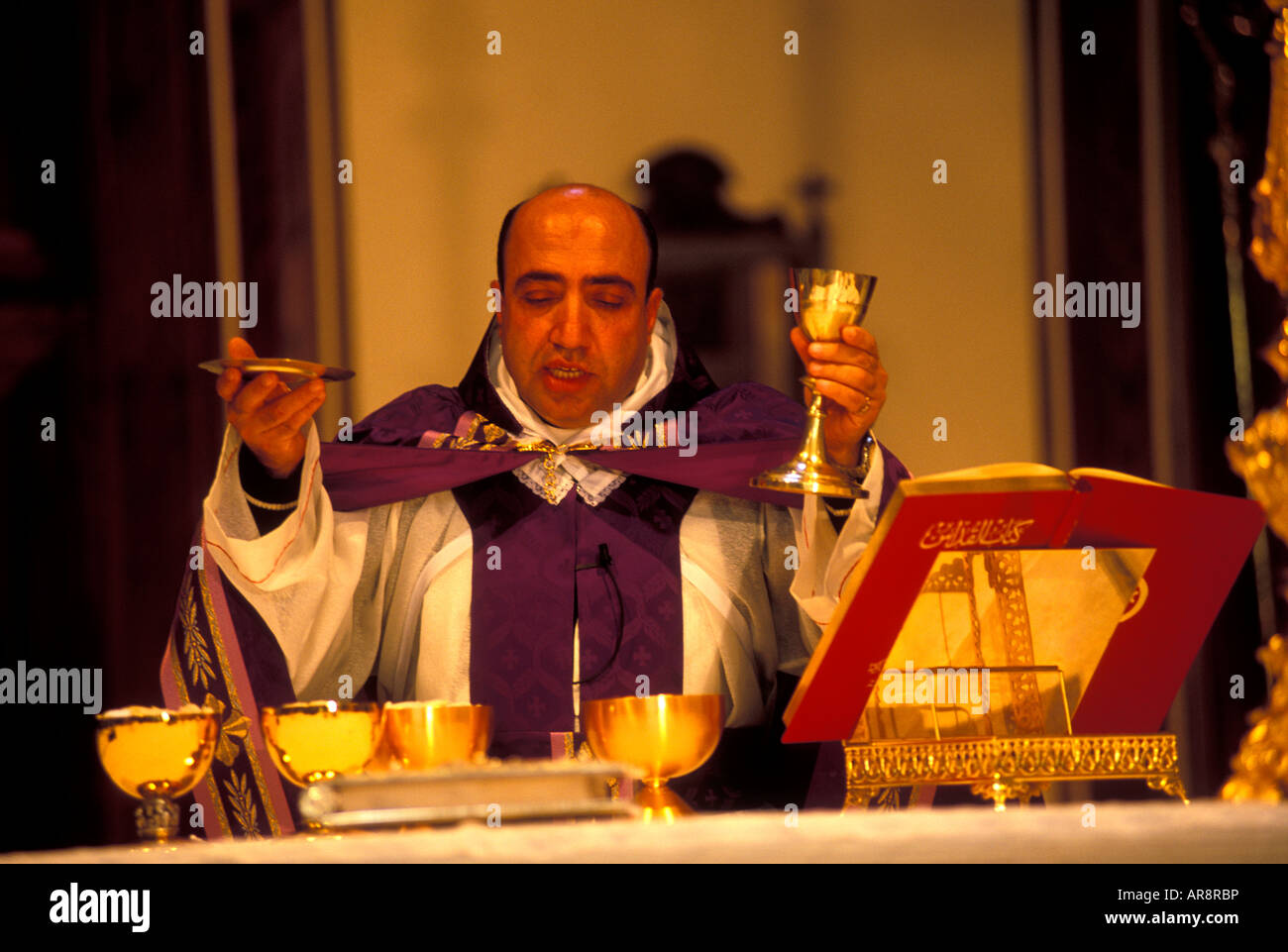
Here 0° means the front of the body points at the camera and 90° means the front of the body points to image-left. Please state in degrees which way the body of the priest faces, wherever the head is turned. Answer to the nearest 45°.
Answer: approximately 0°

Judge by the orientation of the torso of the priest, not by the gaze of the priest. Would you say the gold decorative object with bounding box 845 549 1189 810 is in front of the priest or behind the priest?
in front

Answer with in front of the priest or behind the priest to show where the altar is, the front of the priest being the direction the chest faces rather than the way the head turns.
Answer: in front

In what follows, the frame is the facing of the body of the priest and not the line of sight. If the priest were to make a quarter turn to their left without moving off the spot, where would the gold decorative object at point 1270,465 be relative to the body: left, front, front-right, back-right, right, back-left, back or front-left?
front-right

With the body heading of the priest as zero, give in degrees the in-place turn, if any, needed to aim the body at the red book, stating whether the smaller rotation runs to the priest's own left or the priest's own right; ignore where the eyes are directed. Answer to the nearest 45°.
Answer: approximately 45° to the priest's own left

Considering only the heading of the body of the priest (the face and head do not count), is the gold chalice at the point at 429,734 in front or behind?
in front
